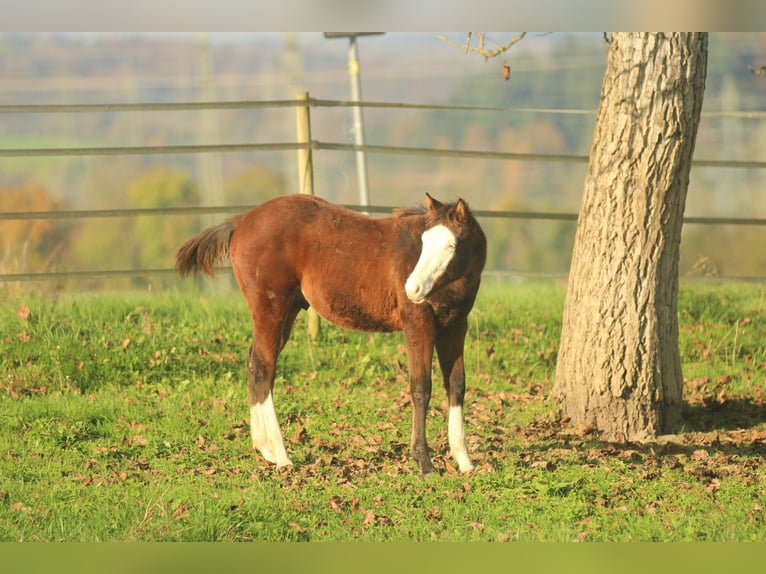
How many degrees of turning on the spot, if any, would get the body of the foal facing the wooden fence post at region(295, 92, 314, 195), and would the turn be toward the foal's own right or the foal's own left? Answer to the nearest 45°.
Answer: approximately 90° to the foal's own left

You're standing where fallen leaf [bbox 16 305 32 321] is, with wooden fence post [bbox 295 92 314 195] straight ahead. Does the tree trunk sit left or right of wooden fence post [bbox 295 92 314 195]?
right

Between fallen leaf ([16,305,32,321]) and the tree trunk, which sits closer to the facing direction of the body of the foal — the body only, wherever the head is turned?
the tree trunk

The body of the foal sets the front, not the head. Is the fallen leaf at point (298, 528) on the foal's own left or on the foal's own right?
on the foal's own right

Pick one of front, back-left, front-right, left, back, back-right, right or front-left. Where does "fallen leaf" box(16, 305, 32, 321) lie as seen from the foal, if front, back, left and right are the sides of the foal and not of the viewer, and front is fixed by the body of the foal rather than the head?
back-left

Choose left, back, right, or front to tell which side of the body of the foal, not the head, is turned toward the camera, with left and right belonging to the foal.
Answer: right
